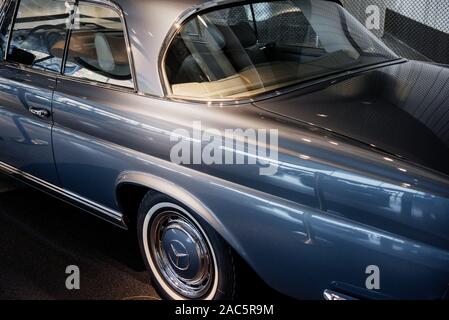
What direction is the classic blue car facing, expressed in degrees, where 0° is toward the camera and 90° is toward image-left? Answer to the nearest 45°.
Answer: approximately 135°
